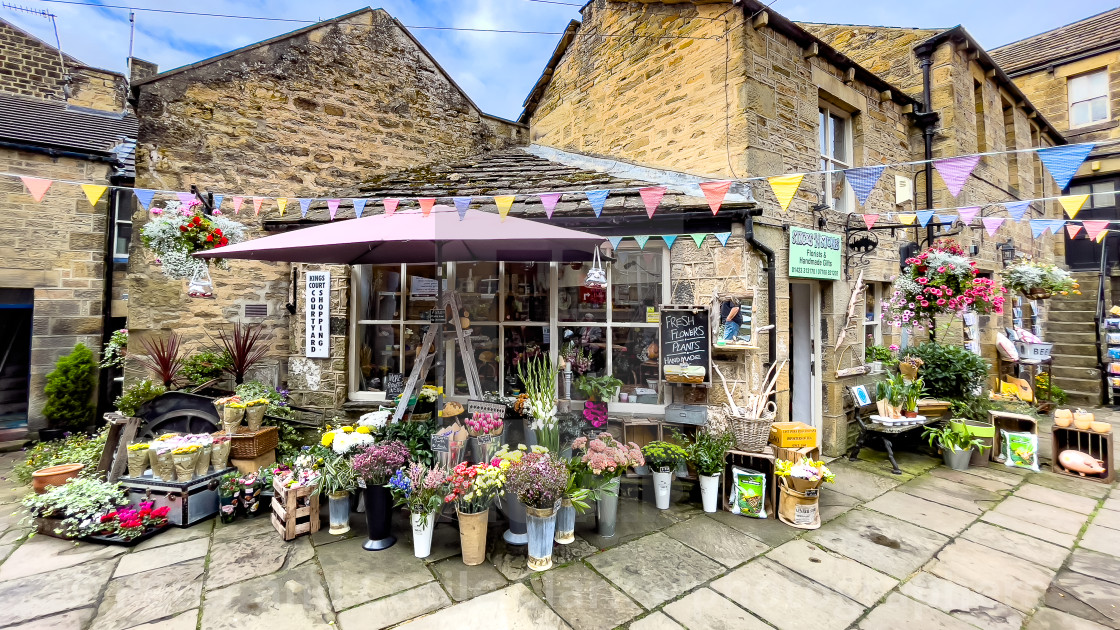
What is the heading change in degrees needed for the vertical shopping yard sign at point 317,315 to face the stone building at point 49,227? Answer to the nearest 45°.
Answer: approximately 135° to its right

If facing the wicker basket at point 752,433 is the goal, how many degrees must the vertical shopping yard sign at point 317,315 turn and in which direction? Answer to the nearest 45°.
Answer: approximately 45° to its left

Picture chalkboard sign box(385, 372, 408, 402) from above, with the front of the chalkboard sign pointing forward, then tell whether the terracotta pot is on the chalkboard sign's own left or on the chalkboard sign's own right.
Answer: on the chalkboard sign's own right

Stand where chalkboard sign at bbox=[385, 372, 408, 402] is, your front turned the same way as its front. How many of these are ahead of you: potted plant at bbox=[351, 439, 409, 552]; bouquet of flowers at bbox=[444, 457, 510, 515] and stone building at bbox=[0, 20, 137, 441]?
2

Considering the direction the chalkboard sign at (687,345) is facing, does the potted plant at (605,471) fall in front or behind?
in front

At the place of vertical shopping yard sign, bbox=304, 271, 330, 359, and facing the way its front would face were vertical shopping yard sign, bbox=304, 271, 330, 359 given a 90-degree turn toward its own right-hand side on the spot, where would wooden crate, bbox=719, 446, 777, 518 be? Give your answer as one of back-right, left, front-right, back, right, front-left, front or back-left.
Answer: back-left

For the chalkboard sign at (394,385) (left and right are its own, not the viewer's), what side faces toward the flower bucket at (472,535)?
front

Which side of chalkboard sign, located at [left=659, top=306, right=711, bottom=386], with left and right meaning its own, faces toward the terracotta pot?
right

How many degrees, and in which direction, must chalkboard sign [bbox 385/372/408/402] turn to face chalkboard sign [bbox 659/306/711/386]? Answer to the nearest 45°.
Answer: approximately 45° to its left

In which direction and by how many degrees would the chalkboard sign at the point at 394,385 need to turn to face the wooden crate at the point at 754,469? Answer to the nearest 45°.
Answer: approximately 45° to its left

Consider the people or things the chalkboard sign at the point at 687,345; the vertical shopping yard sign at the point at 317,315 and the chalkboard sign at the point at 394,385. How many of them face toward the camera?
3

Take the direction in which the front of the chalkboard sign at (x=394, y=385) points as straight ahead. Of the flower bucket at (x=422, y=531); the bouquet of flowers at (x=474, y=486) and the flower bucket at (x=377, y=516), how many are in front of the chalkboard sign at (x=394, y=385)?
3

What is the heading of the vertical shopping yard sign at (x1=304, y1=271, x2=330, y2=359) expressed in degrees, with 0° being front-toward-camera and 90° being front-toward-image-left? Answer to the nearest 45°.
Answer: approximately 0°

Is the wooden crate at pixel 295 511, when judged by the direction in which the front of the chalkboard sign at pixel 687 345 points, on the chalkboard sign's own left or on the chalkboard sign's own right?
on the chalkboard sign's own right
